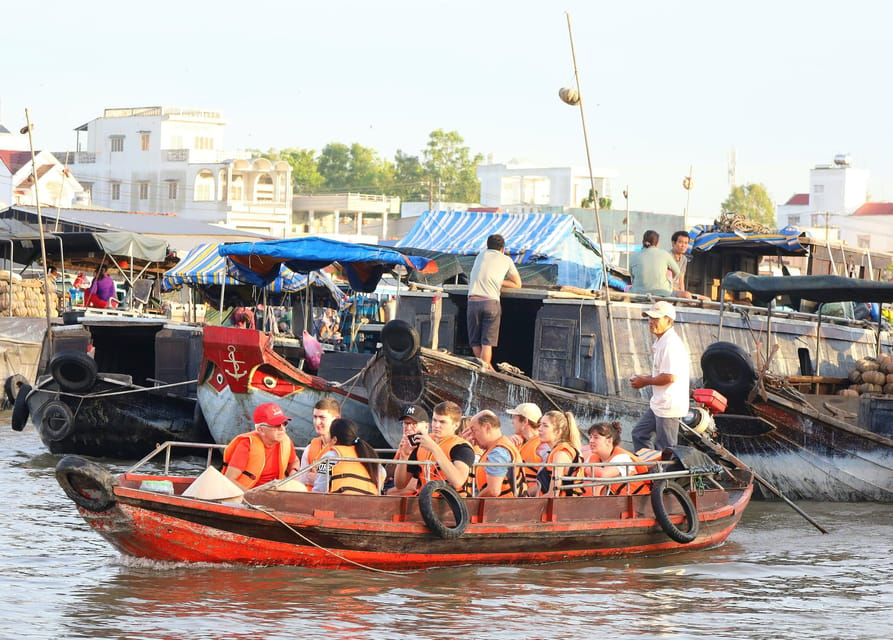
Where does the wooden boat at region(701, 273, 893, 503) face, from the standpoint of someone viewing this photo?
facing to the left of the viewer

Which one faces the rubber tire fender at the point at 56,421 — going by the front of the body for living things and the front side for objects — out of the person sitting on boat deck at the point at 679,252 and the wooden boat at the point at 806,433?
the wooden boat

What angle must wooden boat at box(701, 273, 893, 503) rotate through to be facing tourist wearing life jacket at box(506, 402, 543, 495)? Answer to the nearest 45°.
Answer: approximately 45° to its left

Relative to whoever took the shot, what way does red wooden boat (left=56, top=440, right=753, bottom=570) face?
facing to the left of the viewer

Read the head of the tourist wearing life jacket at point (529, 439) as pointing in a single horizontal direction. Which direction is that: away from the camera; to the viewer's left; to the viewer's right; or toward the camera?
to the viewer's left

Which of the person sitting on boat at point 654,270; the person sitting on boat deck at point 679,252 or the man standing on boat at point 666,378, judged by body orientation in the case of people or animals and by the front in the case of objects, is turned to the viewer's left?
the man standing on boat at point 666,378

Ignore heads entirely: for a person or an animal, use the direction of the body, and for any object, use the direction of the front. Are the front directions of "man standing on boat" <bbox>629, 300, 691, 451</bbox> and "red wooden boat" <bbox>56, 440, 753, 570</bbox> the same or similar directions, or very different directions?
same or similar directions

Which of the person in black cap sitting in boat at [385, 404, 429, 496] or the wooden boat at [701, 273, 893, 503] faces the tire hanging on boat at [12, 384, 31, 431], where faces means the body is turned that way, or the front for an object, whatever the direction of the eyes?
the wooden boat

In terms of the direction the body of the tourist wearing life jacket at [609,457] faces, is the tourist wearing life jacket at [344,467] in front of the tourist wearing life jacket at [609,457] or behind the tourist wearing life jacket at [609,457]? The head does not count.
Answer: in front

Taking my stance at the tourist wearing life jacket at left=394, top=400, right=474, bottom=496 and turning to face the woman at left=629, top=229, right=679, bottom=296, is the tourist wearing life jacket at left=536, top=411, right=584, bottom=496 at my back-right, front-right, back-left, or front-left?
front-right

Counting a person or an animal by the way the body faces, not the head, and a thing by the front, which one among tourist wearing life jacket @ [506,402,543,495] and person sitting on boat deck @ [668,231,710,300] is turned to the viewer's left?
the tourist wearing life jacket

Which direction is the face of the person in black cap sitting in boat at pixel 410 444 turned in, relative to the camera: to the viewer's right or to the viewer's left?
to the viewer's left

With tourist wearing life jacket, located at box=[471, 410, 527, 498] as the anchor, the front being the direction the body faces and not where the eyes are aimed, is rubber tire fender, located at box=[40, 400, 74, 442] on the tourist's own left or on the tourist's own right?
on the tourist's own right

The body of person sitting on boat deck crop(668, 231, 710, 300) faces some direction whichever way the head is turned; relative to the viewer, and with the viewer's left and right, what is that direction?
facing the viewer and to the right of the viewer

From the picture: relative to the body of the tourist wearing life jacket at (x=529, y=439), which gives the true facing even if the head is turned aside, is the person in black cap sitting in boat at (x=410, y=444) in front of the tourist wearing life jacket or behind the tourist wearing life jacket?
in front
